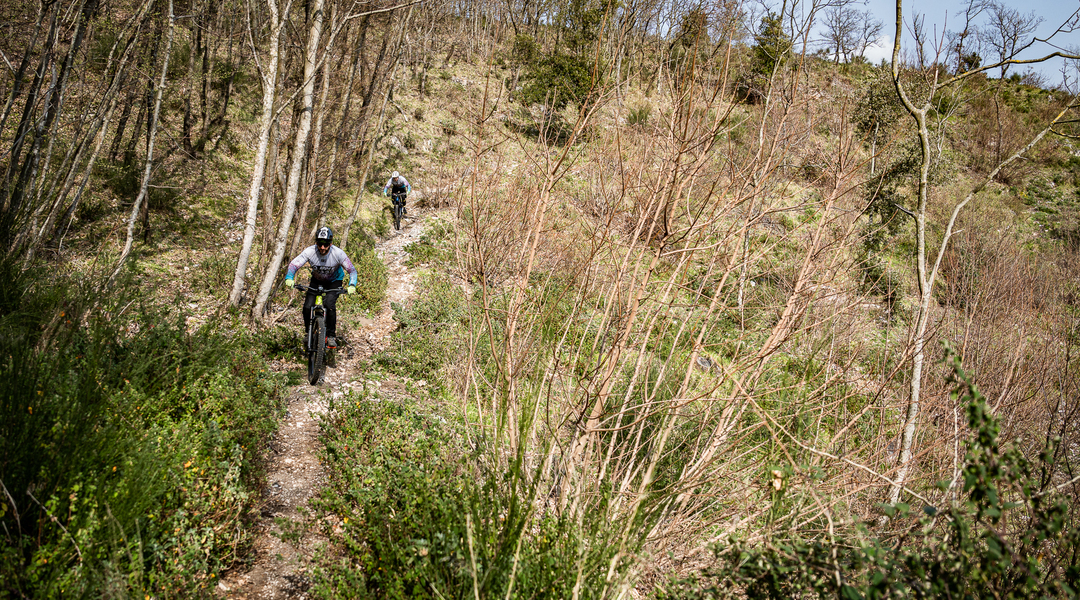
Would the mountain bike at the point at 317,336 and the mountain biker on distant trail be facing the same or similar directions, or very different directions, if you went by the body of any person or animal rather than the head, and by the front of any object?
same or similar directions

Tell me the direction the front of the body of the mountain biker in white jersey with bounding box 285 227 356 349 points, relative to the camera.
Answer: toward the camera

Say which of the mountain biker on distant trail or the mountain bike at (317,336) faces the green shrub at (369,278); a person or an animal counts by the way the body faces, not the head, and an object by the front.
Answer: the mountain biker on distant trail

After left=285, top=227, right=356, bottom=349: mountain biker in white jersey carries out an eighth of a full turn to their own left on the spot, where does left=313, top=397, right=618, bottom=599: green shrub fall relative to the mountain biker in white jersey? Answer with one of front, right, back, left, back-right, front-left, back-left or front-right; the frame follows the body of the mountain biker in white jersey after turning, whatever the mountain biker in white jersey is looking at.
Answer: front-right

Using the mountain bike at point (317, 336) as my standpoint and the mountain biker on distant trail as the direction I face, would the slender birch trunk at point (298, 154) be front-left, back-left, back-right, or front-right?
front-left

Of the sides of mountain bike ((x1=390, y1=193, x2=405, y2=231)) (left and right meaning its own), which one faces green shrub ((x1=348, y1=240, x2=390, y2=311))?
front

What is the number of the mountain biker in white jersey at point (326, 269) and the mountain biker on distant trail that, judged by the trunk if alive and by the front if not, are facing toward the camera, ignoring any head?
2

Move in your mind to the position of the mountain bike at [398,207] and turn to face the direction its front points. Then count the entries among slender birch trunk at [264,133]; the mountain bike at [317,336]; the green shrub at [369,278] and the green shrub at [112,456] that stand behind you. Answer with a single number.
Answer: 0

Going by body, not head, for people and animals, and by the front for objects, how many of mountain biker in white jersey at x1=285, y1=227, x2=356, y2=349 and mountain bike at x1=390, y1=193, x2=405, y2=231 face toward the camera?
2

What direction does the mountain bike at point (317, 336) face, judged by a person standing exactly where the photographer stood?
facing the viewer

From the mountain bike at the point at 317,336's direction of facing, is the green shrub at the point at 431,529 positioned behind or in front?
in front

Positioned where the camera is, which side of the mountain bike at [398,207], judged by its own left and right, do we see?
front

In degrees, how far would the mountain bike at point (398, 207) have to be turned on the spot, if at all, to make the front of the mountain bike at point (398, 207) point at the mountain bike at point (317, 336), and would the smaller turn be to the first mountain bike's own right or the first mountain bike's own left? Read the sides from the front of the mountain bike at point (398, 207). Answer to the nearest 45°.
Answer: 0° — it already faces it
